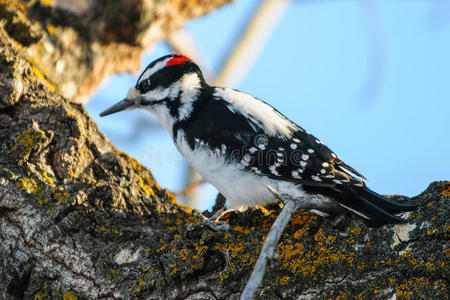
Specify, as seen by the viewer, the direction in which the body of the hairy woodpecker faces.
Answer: to the viewer's left
